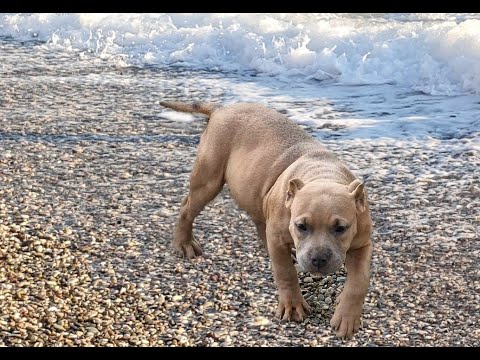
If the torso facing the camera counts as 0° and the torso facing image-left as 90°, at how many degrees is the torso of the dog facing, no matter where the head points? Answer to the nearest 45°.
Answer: approximately 315°
